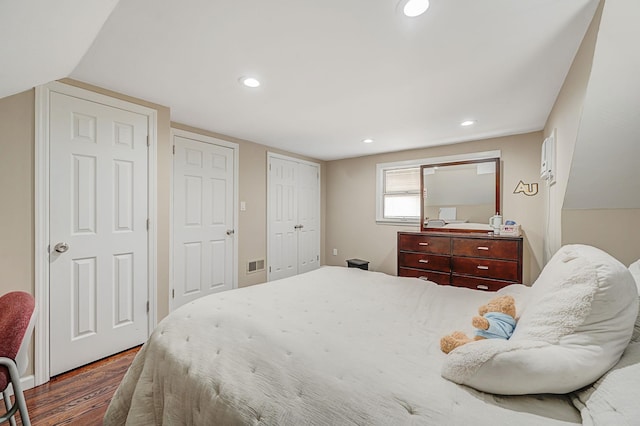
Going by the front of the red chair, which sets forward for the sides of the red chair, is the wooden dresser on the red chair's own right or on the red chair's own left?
on the red chair's own left

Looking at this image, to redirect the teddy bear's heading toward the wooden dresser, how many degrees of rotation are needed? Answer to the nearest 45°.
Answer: approximately 90° to its right

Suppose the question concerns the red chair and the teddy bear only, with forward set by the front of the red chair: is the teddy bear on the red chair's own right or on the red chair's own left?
on the red chair's own left

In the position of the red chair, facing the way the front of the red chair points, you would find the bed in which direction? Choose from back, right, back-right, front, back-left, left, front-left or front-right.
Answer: left

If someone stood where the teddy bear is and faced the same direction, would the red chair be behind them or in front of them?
in front

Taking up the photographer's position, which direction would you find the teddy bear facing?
facing to the left of the viewer
